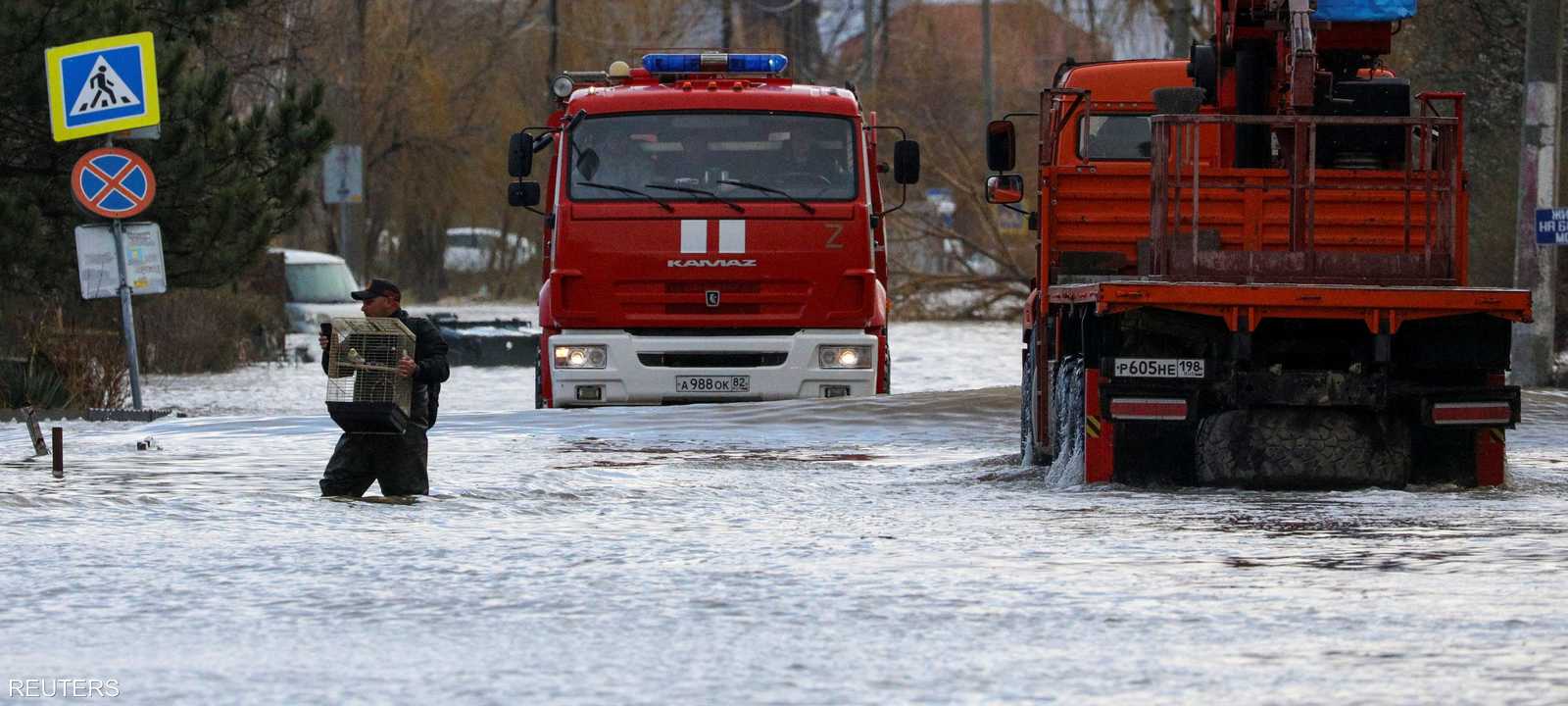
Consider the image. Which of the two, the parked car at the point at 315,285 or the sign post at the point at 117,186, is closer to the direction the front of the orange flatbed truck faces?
the parked car

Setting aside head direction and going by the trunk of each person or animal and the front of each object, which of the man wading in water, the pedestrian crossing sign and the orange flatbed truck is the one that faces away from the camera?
the orange flatbed truck

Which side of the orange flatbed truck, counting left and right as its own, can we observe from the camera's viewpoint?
back

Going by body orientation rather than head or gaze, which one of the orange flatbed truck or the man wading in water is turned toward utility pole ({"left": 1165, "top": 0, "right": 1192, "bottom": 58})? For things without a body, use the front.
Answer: the orange flatbed truck

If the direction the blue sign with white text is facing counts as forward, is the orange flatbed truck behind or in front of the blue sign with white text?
in front

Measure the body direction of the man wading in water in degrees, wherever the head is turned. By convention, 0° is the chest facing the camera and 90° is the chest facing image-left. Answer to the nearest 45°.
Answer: approximately 90°

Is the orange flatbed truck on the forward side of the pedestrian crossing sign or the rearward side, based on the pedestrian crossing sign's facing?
on the forward side

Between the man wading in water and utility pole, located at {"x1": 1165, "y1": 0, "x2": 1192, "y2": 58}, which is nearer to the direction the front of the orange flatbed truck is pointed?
the utility pole

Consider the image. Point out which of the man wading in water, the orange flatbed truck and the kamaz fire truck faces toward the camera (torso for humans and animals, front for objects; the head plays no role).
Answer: the kamaz fire truck

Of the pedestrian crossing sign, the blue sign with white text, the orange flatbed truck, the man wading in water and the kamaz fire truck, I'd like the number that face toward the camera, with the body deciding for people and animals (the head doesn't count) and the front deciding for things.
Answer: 3

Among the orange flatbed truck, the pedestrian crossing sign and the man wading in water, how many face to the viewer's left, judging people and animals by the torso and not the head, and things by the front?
1

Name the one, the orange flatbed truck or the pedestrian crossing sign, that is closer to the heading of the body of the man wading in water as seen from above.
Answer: the pedestrian crossing sign

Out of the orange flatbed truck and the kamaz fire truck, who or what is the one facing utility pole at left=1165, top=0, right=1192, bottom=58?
the orange flatbed truck
